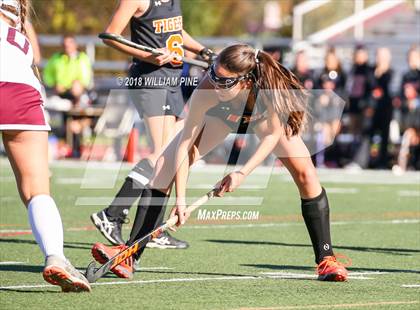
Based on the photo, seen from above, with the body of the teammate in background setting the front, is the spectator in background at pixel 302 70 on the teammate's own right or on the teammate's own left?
on the teammate's own left

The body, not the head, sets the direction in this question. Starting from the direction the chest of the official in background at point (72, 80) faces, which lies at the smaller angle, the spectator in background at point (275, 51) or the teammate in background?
the teammate in background

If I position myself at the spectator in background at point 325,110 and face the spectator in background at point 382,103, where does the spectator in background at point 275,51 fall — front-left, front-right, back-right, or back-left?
back-left

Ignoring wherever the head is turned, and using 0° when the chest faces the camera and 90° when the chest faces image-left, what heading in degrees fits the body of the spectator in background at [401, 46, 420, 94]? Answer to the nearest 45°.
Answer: approximately 0°

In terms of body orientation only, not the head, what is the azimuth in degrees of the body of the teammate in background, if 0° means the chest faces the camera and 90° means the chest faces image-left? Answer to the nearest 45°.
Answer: approximately 315°

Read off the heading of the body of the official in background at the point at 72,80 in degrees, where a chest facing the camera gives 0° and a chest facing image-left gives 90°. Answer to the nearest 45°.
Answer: approximately 0°

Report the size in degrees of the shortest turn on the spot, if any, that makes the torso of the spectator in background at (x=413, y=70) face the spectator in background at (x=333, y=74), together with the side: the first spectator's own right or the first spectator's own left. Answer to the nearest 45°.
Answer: approximately 90° to the first spectator's own right

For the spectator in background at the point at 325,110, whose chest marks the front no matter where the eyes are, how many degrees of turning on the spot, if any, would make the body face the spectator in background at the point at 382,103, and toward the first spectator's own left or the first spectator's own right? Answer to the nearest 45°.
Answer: approximately 90° to the first spectator's own left
